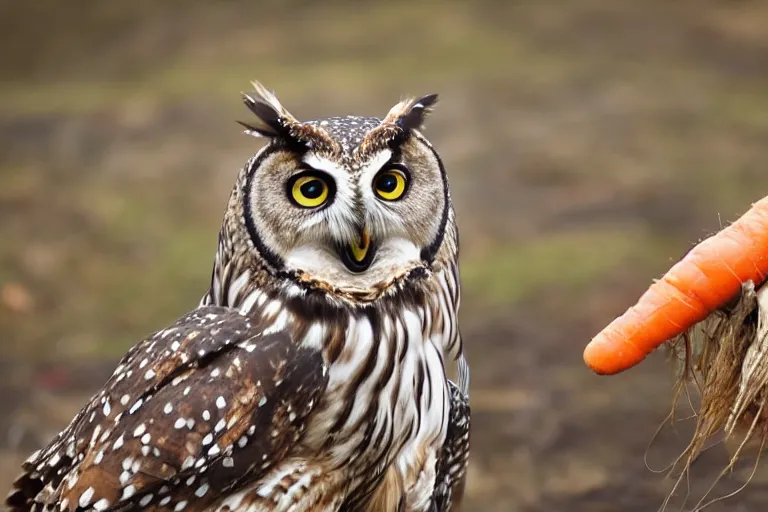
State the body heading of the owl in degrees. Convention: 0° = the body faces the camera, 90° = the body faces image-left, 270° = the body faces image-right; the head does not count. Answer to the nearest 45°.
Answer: approximately 315°
